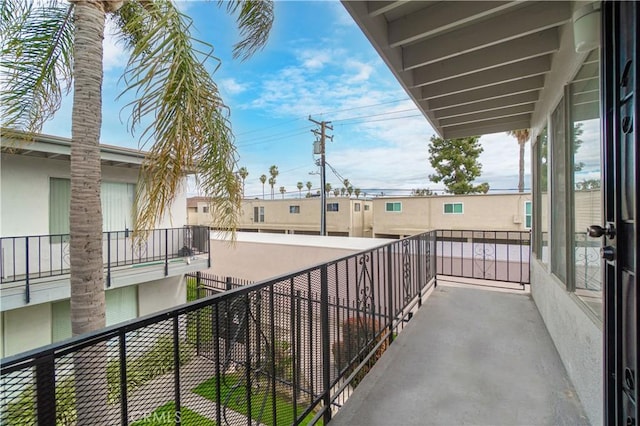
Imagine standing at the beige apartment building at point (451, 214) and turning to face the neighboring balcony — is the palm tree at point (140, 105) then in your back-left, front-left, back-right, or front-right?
front-left

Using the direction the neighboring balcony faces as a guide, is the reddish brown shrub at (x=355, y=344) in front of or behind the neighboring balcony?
in front

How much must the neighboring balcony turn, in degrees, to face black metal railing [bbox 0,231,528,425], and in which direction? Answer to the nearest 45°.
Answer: approximately 45° to its right

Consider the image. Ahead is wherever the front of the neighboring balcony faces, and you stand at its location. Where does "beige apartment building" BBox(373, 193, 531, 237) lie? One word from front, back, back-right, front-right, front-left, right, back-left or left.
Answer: front-left

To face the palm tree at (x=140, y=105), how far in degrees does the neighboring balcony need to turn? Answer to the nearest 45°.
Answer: approximately 45° to its right

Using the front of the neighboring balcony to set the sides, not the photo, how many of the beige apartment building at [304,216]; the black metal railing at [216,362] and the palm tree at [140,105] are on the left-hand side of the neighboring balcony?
1

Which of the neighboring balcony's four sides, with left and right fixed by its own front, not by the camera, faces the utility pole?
left

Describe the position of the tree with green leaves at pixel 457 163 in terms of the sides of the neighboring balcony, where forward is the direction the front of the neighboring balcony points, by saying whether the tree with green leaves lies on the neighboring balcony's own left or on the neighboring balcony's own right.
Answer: on the neighboring balcony's own left

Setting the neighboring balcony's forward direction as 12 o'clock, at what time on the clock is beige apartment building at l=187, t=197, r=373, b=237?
The beige apartment building is roughly at 9 o'clock from the neighboring balcony.

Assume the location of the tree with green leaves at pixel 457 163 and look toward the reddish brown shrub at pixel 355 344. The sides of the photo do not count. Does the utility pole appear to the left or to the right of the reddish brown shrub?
right

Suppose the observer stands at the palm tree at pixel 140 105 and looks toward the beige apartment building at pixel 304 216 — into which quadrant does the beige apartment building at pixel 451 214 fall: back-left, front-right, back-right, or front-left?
front-right

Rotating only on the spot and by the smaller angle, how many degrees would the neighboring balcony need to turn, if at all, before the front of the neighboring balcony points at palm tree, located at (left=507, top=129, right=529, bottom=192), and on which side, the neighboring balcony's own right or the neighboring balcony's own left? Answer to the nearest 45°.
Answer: approximately 45° to the neighboring balcony's own left

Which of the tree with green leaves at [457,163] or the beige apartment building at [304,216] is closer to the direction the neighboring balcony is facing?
the tree with green leaves

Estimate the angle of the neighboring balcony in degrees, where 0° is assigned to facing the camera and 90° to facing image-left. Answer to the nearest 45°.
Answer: approximately 315°
